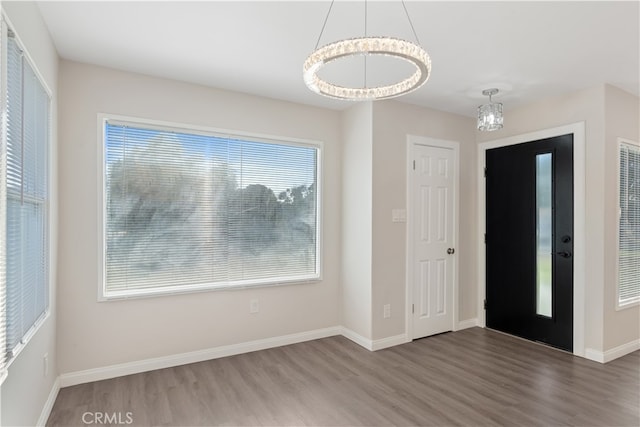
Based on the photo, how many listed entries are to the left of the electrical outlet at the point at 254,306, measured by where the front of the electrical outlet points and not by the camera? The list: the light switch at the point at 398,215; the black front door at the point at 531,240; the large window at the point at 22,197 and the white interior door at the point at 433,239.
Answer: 3

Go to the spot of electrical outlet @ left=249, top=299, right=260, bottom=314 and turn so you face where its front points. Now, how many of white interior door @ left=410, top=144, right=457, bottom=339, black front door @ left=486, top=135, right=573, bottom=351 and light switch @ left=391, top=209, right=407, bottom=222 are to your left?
3

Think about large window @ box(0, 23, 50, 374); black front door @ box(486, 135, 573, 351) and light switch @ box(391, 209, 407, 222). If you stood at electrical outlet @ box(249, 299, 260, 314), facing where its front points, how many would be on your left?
2

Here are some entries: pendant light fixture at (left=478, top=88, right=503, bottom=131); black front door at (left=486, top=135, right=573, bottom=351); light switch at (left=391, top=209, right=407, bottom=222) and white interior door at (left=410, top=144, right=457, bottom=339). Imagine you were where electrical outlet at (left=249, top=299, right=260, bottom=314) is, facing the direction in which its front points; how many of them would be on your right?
0

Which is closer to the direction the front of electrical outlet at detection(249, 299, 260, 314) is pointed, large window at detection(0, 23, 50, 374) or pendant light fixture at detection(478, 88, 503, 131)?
the large window

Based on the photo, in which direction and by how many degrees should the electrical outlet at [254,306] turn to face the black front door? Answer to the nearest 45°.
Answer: approximately 90° to its left

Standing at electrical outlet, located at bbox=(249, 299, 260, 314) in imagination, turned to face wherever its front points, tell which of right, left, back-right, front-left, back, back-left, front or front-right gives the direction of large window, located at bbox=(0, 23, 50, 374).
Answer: front-right

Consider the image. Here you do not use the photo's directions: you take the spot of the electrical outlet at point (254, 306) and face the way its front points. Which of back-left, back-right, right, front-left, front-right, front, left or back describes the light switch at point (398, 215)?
left

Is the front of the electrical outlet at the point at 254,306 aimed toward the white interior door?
no

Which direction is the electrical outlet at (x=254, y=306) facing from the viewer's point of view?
toward the camera

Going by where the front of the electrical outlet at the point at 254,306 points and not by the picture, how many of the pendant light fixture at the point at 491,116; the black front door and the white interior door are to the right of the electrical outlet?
0

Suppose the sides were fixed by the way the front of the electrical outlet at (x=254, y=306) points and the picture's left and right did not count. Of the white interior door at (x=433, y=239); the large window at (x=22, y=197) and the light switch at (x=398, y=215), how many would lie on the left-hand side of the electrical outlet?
2

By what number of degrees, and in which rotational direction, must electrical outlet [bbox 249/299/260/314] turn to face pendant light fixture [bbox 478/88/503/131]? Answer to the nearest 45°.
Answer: approximately 90° to its left
